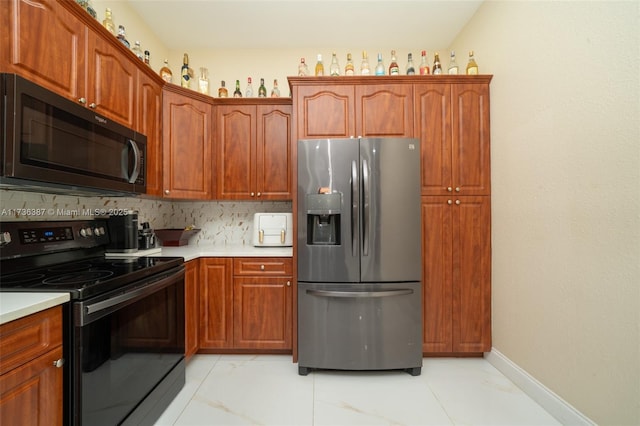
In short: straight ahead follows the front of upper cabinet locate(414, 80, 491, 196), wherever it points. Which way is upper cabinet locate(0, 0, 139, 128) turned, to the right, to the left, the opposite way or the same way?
to the left

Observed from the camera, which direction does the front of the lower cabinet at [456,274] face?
facing the viewer

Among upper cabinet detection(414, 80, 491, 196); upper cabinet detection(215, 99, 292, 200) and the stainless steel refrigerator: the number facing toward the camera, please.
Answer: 3

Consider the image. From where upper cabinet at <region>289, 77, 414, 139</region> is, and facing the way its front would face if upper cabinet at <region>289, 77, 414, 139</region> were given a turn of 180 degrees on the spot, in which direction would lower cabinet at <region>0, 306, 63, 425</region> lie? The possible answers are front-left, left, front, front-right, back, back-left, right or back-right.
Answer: back-left

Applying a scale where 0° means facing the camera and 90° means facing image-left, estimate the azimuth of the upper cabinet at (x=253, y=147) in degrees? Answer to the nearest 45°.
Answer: approximately 0°

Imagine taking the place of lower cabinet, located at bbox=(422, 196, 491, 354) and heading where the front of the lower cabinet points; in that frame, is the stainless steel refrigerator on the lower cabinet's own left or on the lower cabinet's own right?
on the lower cabinet's own right

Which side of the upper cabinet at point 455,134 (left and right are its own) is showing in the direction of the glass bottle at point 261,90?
right

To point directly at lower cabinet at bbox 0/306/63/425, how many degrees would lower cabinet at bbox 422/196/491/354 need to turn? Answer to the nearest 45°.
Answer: approximately 45° to its right

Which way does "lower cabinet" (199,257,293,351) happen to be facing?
toward the camera

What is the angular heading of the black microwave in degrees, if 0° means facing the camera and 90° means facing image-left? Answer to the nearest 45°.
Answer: approximately 315°

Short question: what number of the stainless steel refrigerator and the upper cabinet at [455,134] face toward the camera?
2

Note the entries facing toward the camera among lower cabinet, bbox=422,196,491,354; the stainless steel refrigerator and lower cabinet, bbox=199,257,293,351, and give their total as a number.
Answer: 3

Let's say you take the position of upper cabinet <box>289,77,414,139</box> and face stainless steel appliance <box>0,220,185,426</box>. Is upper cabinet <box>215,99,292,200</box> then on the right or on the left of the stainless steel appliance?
right

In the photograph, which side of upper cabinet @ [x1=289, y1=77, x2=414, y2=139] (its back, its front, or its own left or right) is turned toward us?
front
